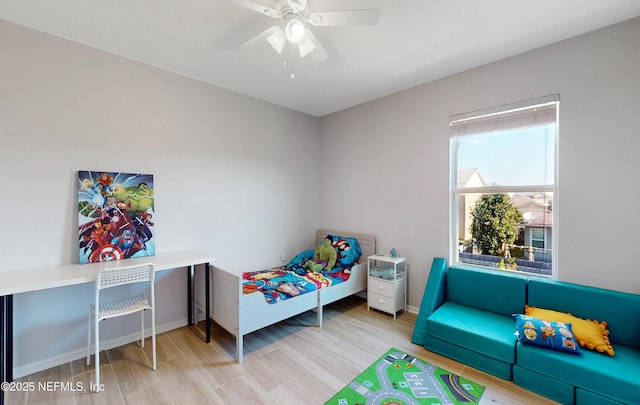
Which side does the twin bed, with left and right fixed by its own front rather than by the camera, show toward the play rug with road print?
left

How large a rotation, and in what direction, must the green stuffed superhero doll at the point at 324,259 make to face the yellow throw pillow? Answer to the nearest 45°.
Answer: approximately 90° to its left

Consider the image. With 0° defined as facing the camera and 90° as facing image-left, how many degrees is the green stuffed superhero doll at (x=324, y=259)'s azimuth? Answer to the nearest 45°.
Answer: approximately 45°

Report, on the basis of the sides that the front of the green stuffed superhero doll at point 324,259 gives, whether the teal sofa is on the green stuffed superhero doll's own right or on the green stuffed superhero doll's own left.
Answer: on the green stuffed superhero doll's own left

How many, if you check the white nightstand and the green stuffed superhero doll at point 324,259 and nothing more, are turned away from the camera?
0

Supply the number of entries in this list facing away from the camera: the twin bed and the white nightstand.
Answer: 0

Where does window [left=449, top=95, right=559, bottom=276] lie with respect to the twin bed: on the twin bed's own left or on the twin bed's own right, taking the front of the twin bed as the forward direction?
on the twin bed's own left

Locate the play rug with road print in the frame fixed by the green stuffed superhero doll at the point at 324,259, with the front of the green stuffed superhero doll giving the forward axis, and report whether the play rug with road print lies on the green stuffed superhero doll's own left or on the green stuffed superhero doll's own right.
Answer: on the green stuffed superhero doll's own left

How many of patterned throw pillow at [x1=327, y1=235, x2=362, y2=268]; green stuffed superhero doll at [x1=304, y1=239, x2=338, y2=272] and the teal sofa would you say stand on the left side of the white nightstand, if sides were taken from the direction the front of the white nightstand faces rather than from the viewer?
1

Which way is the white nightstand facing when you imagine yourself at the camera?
facing the viewer and to the left of the viewer
